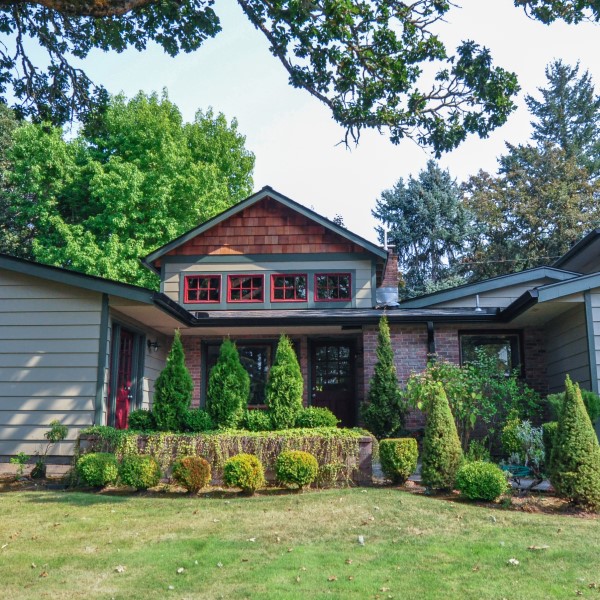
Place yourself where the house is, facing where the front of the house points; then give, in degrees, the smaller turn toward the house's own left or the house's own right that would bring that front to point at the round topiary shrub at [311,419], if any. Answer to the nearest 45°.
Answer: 0° — it already faces it

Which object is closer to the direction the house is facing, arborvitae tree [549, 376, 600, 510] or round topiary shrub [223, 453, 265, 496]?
the round topiary shrub

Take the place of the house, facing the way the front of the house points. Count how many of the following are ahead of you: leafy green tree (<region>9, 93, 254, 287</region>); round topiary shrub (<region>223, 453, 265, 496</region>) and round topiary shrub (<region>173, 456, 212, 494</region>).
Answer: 2

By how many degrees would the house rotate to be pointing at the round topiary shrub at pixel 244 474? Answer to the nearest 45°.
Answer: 0° — it already faces it

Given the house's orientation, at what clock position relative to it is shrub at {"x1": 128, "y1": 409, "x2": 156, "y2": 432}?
The shrub is roughly at 1 o'clock from the house.

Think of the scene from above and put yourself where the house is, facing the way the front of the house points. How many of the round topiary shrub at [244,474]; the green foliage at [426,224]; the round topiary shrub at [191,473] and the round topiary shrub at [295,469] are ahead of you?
3

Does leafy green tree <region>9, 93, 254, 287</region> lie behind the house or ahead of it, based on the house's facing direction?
behind

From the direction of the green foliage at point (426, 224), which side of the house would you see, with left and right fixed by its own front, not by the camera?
back

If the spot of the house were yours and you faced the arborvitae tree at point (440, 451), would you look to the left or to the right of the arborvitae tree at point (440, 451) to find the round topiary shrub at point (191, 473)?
right

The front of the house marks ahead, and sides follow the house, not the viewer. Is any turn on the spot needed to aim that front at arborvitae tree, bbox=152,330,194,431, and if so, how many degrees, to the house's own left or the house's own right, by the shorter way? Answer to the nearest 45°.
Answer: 0° — it already faces it

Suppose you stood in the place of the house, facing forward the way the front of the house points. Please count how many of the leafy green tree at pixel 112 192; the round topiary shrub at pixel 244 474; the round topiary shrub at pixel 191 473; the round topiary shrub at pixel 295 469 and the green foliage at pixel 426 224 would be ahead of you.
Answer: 3

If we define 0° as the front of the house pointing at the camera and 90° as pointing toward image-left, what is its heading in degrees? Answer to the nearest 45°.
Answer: approximately 0°

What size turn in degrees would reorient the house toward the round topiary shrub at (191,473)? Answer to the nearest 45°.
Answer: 0° — it already faces it

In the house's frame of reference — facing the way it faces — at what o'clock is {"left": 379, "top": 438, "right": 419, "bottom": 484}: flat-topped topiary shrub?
The flat-topped topiary shrub is roughly at 11 o'clock from the house.
